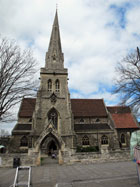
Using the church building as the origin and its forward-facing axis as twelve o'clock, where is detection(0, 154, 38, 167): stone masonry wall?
The stone masonry wall is roughly at 1 o'clock from the church building.

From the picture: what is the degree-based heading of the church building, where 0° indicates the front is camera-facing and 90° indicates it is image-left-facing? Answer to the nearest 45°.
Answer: approximately 0°
